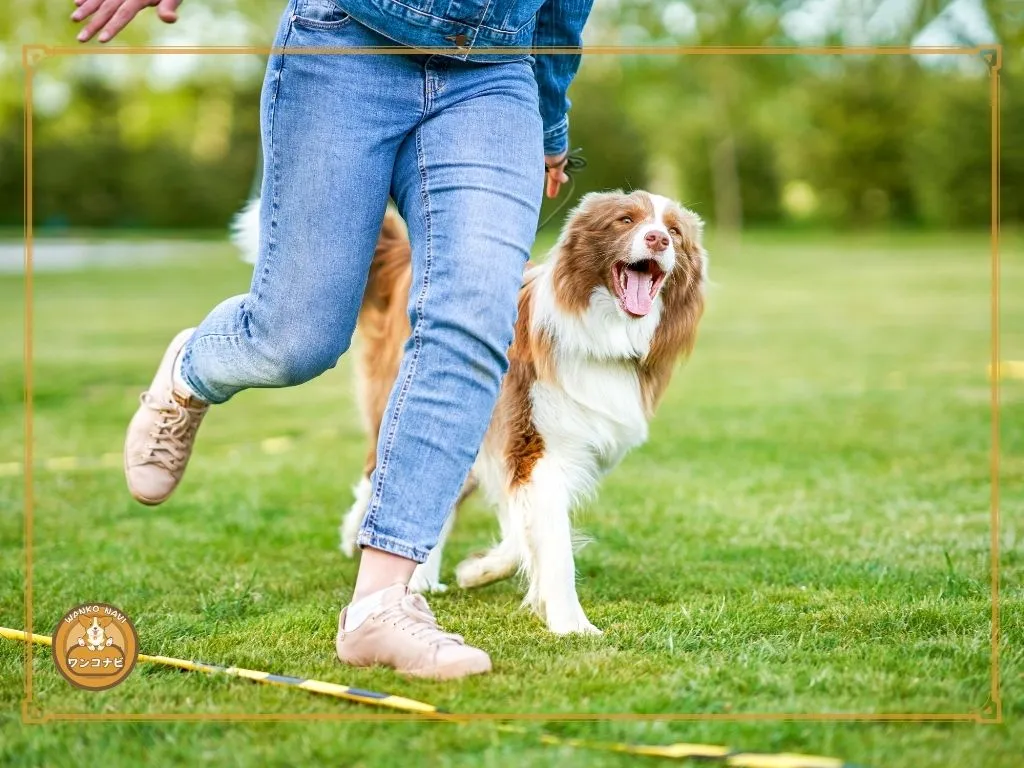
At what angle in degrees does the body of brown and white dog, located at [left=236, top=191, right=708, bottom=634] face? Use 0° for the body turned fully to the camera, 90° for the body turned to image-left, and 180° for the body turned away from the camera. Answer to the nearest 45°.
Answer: approximately 315°
